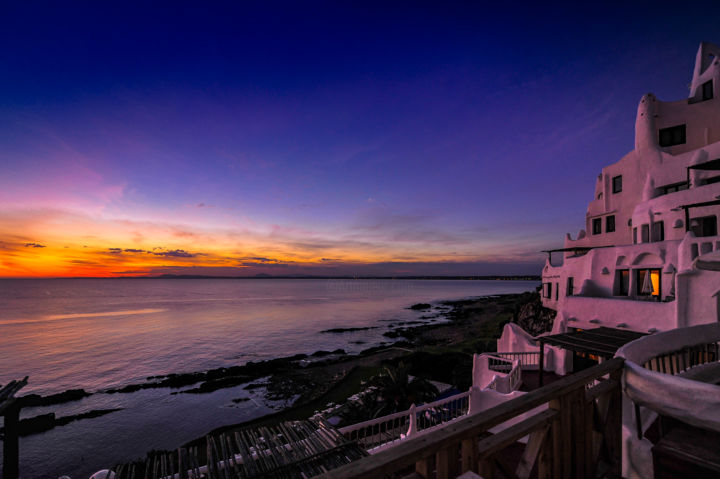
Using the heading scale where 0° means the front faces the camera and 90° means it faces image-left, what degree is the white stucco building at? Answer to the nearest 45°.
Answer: approximately 45°

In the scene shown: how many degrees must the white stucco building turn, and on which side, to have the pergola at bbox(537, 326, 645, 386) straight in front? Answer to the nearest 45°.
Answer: approximately 45° to its left
